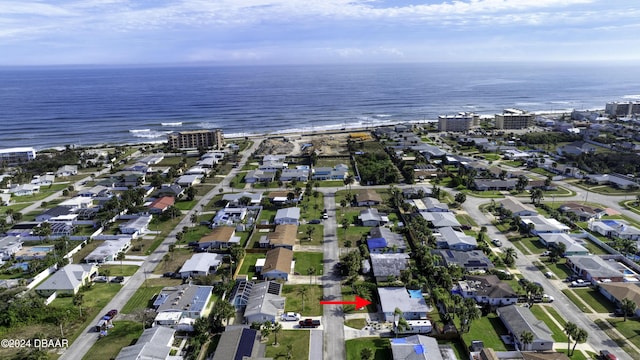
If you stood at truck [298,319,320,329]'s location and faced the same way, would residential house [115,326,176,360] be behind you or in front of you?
in front

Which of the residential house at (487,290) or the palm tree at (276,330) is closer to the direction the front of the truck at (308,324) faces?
the palm tree

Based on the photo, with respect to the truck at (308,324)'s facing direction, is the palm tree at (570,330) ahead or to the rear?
to the rear

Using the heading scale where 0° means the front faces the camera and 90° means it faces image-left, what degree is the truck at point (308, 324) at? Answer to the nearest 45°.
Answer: approximately 90°

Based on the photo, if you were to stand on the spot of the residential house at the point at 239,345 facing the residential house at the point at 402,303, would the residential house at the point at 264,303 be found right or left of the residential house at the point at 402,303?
left

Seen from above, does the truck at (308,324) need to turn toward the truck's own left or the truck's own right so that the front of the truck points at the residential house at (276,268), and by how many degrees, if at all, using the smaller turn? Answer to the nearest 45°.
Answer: approximately 90° to the truck's own right

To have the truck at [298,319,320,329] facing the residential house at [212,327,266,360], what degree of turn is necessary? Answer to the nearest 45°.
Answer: approximately 45° to its left

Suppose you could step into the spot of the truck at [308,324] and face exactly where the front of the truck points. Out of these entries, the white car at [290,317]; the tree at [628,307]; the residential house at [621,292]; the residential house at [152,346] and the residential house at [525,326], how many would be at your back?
3

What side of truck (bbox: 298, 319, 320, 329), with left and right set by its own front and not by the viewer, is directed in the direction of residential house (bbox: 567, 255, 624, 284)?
back

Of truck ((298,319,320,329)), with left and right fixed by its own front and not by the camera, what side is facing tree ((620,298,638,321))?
back

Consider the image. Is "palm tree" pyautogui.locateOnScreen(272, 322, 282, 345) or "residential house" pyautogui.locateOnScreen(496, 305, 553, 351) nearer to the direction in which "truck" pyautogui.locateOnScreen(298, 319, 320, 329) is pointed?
the palm tree
